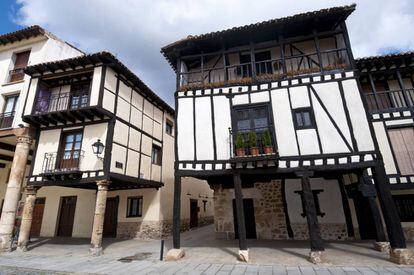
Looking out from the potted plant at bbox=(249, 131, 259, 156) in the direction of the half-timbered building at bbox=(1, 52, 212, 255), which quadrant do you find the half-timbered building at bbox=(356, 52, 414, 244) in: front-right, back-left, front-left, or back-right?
back-right

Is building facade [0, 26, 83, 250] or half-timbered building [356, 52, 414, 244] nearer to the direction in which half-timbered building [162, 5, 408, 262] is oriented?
the building facade

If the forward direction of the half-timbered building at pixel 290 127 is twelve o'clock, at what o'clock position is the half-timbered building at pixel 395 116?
the half-timbered building at pixel 395 116 is roughly at 8 o'clock from the half-timbered building at pixel 290 127.

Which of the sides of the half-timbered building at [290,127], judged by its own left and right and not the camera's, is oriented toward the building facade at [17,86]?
right

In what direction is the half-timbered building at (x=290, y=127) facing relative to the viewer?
toward the camera

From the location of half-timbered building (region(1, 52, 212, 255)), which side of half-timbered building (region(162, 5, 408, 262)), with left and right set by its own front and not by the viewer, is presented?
right
